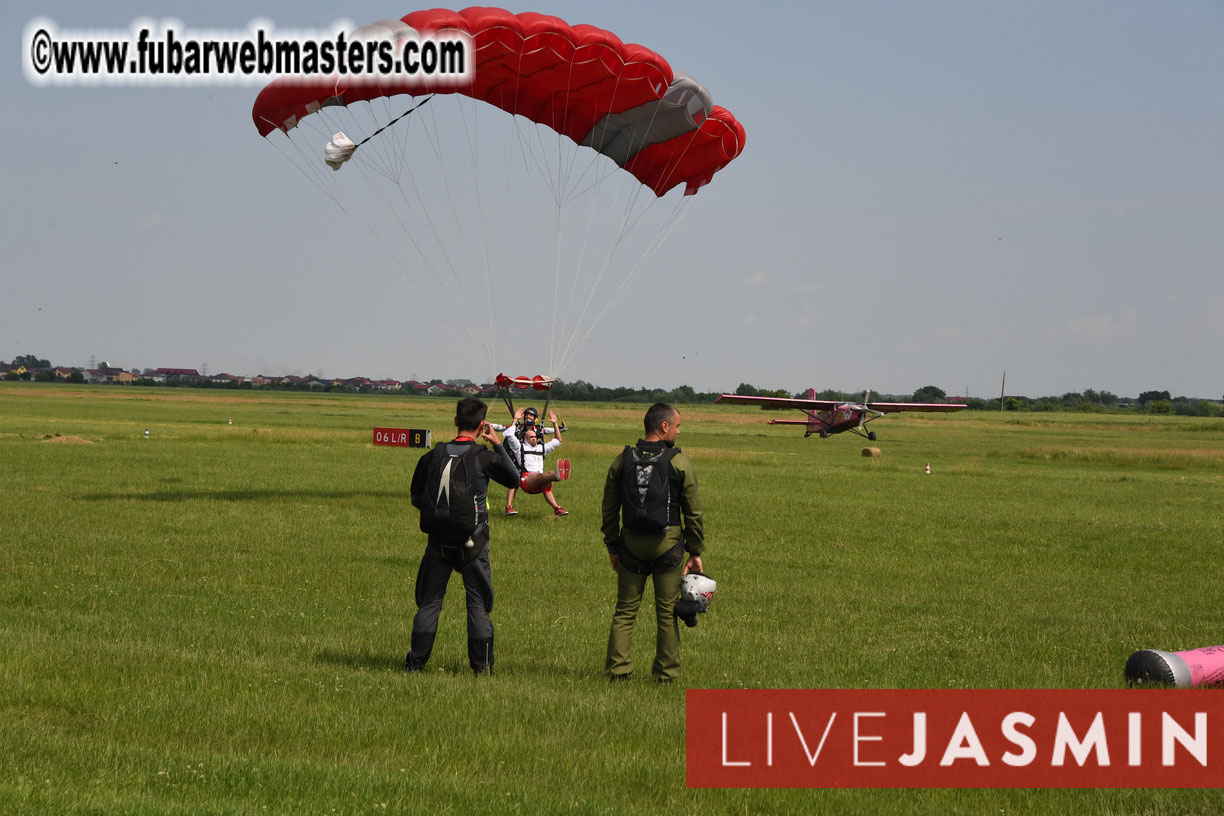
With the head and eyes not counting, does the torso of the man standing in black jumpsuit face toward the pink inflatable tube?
no

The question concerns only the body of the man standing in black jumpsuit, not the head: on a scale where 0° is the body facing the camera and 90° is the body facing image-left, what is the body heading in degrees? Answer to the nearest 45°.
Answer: approximately 225°

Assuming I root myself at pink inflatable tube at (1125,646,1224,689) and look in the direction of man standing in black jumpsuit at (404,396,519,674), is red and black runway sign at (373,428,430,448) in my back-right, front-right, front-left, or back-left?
front-right

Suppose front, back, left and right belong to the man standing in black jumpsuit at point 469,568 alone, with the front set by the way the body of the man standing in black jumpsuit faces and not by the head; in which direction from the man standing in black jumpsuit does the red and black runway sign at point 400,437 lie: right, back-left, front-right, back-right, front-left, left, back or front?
front-left

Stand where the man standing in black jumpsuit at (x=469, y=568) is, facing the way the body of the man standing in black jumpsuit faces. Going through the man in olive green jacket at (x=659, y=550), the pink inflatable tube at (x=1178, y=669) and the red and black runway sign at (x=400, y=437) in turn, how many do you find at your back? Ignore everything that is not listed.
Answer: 0

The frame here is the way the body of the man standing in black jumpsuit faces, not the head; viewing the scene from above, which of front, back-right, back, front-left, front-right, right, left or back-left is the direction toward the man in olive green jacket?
front-right
